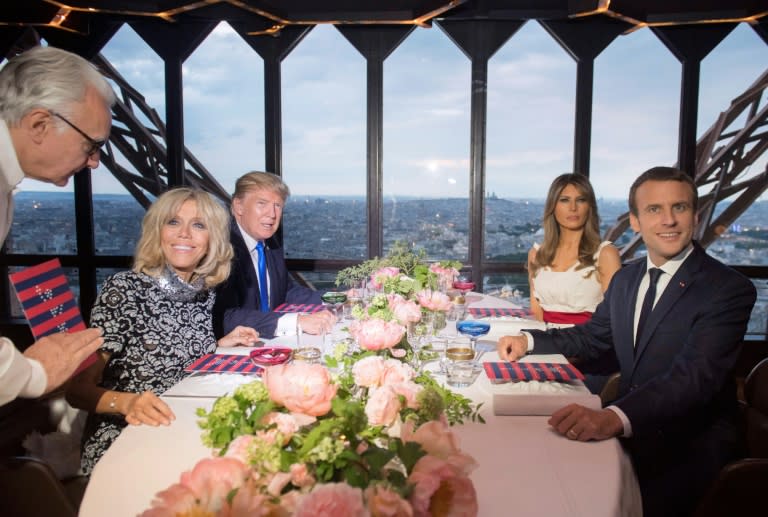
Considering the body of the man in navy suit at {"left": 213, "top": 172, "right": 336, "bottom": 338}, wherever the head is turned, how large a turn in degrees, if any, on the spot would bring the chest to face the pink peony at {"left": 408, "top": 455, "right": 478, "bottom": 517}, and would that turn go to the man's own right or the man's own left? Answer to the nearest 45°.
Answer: approximately 45° to the man's own right

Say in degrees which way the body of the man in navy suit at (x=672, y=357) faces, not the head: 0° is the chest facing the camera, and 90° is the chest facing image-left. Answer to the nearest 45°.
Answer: approximately 45°

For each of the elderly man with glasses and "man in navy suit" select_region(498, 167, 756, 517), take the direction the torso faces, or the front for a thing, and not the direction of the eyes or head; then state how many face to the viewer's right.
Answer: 1

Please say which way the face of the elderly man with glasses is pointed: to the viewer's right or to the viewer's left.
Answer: to the viewer's right

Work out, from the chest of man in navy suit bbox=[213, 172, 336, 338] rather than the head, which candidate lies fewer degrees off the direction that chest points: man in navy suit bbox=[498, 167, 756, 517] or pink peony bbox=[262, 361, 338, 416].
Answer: the man in navy suit

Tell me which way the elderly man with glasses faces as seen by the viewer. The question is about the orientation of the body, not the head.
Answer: to the viewer's right

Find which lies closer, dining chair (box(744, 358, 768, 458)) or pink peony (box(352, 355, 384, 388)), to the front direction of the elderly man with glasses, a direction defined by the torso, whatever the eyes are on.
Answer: the dining chair
